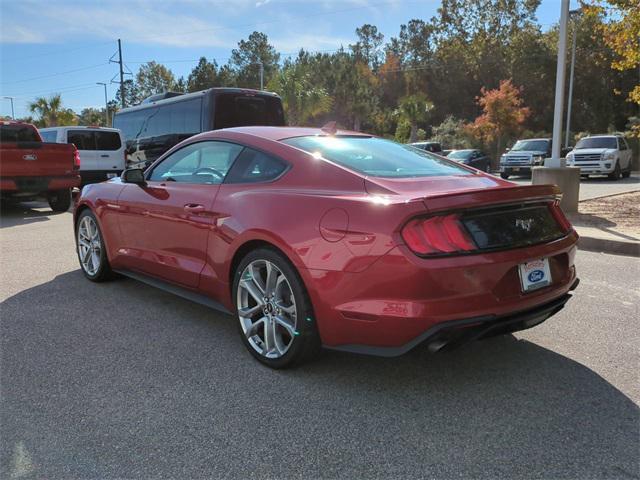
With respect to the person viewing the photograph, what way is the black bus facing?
facing away from the viewer and to the left of the viewer

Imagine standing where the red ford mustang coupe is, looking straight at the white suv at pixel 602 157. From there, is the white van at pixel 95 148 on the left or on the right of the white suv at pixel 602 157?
left

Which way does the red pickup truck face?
away from the camera

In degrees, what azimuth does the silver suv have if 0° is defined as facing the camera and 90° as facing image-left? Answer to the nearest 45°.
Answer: approximately 45°

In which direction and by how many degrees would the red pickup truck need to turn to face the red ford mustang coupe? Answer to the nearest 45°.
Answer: approximately 180°

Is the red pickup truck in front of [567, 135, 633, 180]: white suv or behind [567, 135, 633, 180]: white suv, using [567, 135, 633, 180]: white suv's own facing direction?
in front

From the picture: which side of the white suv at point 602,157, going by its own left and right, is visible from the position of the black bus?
front

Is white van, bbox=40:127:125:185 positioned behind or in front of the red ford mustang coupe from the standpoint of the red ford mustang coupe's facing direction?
in front

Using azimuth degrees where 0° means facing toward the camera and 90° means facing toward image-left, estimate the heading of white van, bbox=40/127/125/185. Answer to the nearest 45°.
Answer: approximately 135°

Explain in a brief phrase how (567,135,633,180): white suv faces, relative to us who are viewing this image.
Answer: facing the viewer and to the left of the viewer

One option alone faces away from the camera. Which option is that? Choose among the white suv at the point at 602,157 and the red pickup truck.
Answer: the red pickup truck

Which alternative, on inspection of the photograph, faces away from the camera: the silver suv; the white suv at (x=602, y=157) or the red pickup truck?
the red pickup truck

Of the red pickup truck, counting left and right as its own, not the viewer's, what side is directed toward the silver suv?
right

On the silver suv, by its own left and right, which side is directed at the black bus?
front
